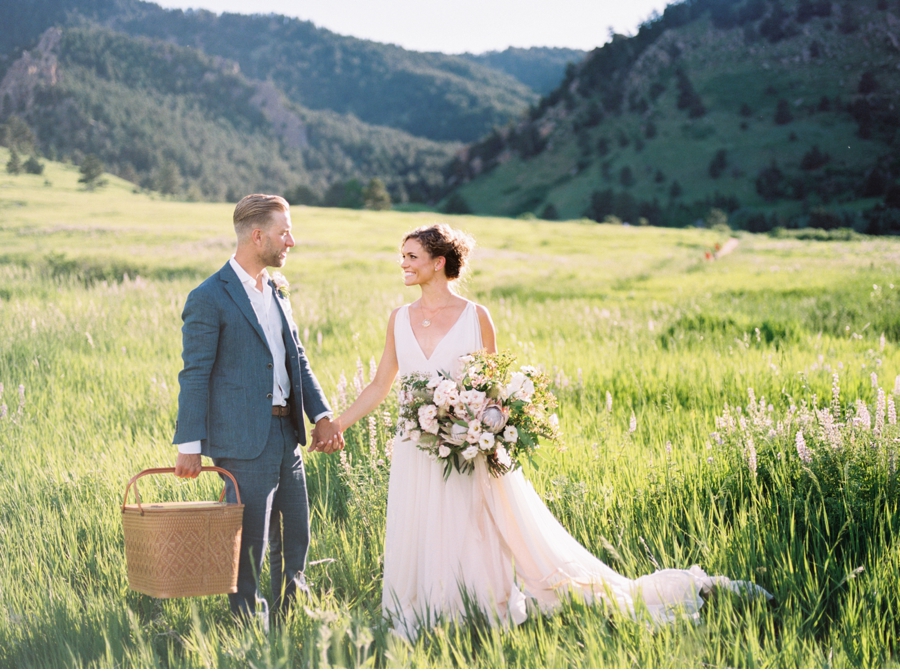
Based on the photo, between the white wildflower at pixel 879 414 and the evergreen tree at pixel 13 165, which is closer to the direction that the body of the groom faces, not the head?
the white wildflower

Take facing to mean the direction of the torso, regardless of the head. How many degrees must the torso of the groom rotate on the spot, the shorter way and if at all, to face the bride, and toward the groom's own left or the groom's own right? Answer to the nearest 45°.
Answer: approximately 45° to the groom's own left

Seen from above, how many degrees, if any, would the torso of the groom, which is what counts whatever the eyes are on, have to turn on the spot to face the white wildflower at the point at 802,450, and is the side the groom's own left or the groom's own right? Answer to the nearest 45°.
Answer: approximately 45° to the groom's own left

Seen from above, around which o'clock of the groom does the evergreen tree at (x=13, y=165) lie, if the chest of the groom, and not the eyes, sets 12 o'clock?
The evergreen tree is roughly at 7 o'clock from the groom.

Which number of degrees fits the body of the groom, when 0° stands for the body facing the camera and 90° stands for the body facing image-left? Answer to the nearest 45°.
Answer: approximately 315°
